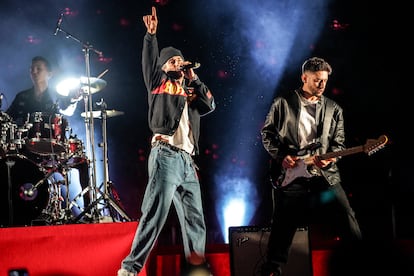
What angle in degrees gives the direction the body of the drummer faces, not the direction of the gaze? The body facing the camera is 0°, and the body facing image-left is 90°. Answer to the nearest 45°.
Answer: approximately 0°

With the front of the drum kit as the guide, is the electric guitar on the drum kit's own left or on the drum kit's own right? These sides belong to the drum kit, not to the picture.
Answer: on the drum kit's own left

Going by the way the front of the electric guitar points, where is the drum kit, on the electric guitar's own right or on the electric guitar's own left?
on the electric guitar's own right

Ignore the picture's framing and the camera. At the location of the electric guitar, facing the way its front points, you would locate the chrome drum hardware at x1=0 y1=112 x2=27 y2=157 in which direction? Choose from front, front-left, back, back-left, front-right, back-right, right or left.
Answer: right
